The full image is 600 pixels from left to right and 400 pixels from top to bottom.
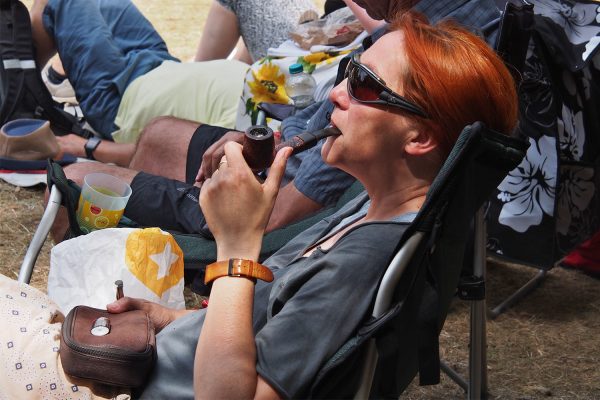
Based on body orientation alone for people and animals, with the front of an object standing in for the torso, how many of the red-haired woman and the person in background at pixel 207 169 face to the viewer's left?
2

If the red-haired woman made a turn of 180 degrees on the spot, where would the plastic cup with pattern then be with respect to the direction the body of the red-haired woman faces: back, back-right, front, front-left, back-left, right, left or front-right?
back-left

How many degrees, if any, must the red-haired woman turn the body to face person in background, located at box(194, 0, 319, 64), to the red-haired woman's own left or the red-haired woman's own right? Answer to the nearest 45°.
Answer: approximately 90° to the red-haired woman's own right

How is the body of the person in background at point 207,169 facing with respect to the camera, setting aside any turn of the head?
to the viewer's left

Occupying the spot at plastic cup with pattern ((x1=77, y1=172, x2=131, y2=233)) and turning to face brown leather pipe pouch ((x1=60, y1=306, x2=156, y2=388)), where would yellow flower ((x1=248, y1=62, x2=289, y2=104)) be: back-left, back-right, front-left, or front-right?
back-left

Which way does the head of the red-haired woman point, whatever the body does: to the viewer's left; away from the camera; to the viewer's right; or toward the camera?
to the viewer's left

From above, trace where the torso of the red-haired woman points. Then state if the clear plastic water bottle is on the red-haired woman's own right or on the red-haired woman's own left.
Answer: on the red-haired woman's own right

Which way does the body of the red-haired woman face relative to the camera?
to the viewer's left

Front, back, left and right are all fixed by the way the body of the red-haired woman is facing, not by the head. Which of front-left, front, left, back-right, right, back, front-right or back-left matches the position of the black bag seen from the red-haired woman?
front-right
